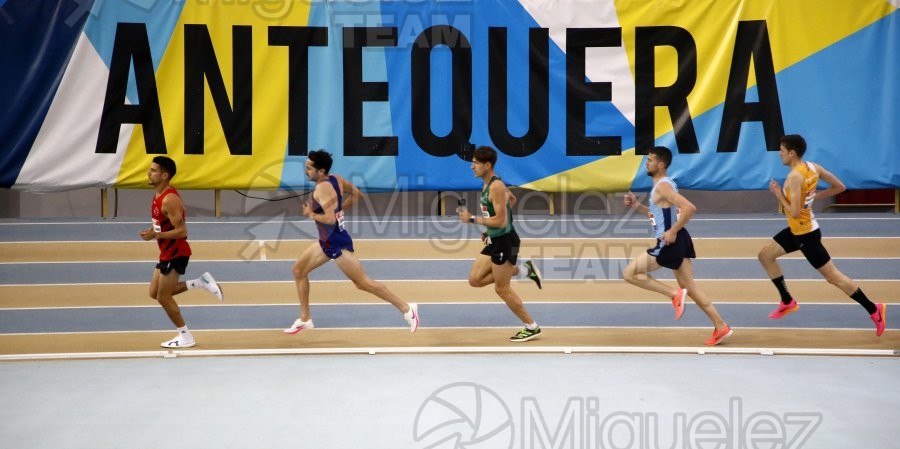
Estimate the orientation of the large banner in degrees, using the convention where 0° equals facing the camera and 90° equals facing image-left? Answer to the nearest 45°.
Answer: approximately 0°
